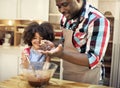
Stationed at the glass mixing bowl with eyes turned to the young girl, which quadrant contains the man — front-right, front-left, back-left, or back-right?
front-right

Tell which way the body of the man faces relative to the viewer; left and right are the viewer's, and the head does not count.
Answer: facing the viewer and to the left of the viewer

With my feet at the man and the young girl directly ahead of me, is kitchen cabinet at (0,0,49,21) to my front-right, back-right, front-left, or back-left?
front-right

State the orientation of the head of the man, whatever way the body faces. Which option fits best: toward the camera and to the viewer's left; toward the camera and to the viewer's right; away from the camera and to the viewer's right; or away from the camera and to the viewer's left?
toward the camera and to the viewer's left

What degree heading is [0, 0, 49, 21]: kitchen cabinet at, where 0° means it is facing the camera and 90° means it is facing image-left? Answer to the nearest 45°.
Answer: approximately 0°

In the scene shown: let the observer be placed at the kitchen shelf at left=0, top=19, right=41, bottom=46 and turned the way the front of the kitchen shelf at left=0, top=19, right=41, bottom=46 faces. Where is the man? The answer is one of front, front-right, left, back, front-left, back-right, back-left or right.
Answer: front

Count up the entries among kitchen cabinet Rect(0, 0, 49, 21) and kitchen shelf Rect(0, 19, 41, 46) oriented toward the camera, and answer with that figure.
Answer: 2

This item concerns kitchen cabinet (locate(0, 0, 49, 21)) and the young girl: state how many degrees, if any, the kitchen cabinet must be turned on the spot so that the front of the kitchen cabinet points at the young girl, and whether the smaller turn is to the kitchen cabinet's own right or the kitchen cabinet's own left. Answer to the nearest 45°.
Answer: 0° — it already faces them

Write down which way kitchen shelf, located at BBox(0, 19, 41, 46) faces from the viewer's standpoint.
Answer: facing the viewer

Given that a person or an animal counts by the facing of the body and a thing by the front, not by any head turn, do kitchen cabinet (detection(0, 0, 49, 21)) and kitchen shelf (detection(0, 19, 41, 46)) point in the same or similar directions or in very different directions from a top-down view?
same or similar directions

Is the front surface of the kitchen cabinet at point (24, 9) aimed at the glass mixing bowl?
yes

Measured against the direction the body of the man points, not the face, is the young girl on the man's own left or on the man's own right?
on the man's own right

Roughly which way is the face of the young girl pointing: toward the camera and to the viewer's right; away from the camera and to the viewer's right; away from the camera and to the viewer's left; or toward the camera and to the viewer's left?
toward the camera and to the viewer's right

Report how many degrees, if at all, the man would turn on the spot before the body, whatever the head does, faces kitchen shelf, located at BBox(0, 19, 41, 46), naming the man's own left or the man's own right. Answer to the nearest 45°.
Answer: approximately 90° to the man's own right

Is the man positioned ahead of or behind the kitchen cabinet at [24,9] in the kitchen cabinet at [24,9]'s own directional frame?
ahead
